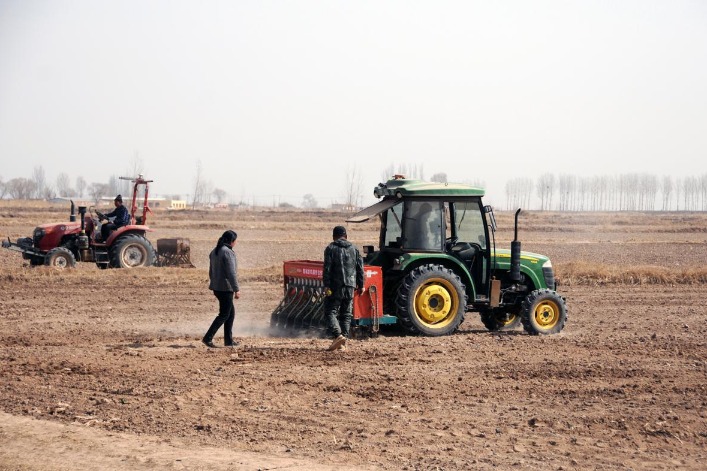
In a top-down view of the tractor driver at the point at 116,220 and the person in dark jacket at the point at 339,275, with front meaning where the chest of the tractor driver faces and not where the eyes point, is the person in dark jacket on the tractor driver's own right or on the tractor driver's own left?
on the tractor driver's own left

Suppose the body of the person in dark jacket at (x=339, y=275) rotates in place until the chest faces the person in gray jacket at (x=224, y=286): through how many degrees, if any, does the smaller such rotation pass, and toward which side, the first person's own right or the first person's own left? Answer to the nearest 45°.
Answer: approximately 90° to the first person's own left

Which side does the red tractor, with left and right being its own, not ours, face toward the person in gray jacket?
left

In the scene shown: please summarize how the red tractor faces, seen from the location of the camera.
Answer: facing to the left of the viewer

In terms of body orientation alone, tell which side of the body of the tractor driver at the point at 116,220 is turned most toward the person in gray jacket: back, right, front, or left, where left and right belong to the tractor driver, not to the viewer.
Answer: left

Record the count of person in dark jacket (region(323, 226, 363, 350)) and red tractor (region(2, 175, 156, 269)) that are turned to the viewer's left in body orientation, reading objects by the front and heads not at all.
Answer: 1

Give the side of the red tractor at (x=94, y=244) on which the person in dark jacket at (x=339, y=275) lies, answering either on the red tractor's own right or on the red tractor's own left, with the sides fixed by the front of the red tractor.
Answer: on the red tractor's own left

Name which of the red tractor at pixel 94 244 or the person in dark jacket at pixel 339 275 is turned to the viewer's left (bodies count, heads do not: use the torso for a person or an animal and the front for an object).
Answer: the red tractor

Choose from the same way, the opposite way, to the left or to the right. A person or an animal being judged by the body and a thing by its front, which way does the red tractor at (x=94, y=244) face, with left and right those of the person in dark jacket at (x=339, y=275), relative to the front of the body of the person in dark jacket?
to the left

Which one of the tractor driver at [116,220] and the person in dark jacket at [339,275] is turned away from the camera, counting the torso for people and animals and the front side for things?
the person in dark jacket

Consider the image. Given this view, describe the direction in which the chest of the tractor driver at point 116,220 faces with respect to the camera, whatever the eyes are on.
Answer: to the viewer's left

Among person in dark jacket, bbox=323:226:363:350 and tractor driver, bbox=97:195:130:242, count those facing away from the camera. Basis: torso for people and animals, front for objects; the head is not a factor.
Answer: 1

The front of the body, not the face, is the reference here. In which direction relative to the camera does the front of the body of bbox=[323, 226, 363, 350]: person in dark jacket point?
away from the camera

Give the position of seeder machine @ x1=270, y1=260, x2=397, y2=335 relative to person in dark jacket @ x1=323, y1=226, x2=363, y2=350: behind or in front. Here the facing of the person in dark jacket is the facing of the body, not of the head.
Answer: in front
